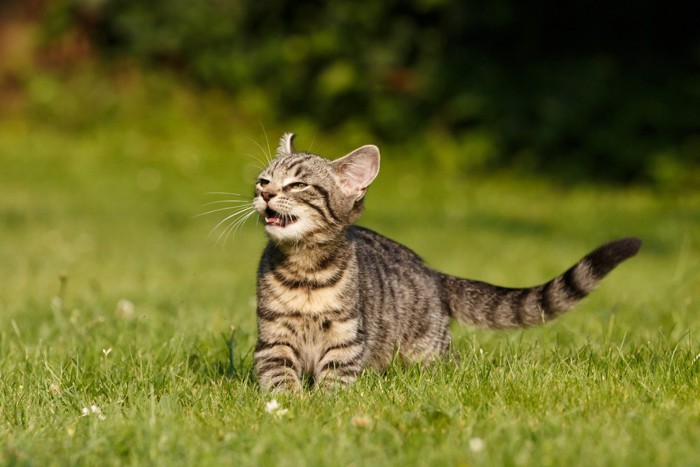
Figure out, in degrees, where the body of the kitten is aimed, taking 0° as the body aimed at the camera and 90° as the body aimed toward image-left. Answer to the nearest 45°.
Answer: approximately 45°

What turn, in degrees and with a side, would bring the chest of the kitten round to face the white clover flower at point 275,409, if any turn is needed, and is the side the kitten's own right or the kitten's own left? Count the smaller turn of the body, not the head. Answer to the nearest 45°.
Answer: approximately 45° to the kitten's own left
